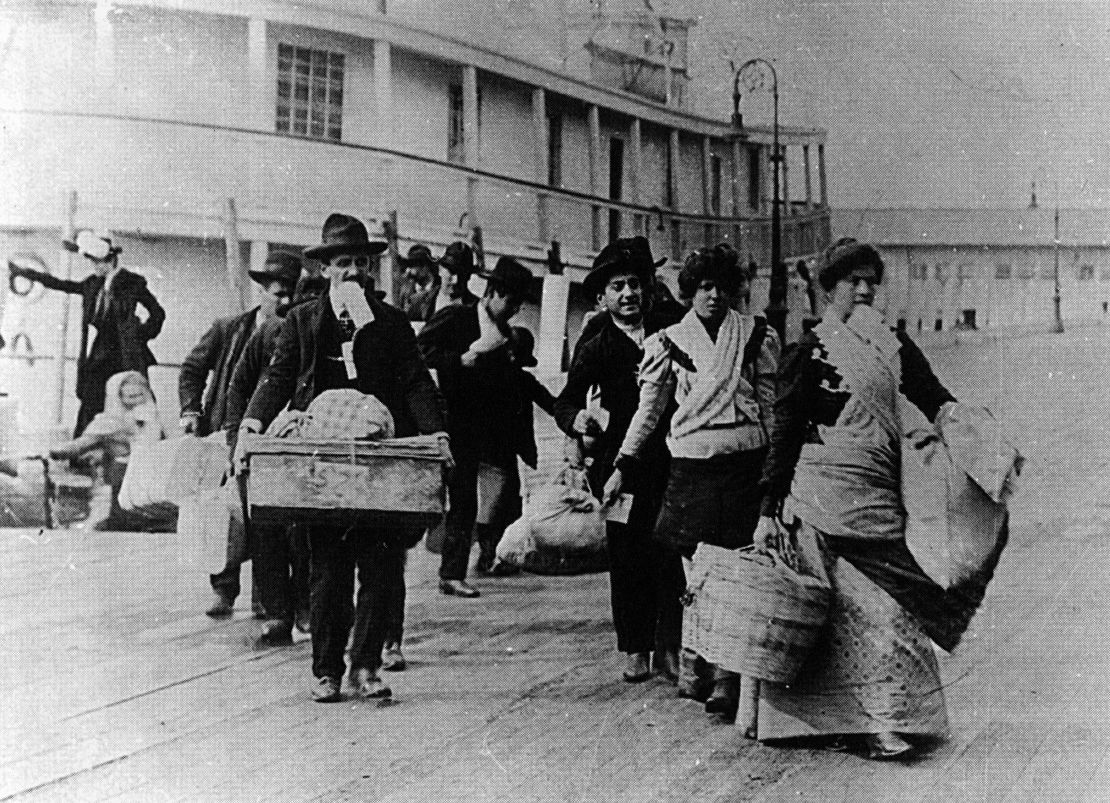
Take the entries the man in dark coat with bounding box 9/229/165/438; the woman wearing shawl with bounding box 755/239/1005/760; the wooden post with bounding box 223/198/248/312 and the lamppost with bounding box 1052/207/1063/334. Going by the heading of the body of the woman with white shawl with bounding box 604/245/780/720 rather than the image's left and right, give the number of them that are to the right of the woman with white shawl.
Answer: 2

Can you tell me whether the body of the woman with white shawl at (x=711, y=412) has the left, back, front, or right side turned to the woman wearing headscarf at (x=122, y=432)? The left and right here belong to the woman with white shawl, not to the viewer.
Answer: right

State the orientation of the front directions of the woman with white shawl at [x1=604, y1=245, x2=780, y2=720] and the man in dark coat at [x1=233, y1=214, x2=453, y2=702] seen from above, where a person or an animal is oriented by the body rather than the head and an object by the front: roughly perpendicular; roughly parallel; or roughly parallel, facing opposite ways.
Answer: roughly parallel

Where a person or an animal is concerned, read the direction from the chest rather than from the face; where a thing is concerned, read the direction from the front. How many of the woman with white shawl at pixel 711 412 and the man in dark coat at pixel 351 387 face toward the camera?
2

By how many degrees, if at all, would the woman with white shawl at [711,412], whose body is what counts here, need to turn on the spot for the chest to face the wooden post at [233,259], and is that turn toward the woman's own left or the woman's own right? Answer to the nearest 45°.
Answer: approximately 90° to the woman's own right

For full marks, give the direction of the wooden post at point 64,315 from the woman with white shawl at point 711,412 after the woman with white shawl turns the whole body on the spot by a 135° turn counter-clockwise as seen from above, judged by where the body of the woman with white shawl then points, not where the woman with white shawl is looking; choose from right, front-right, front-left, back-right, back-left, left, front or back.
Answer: back-left

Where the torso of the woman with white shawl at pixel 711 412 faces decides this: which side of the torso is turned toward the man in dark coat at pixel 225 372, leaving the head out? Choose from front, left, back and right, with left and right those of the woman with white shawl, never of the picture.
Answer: right

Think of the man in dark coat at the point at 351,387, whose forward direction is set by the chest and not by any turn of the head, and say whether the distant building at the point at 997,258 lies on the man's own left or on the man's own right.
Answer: on the man's own left

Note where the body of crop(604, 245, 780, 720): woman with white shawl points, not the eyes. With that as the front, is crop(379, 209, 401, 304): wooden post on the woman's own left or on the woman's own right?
on the woman's own right

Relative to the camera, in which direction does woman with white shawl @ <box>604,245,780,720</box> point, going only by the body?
toward the camera

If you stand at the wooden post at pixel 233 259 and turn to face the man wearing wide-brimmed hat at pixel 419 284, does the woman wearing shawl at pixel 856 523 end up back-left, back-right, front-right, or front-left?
front-right

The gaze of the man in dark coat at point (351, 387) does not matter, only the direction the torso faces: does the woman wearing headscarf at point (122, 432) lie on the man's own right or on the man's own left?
on the man's own right
